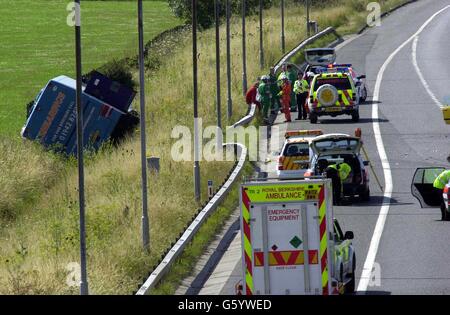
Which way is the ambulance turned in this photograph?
away from the camera

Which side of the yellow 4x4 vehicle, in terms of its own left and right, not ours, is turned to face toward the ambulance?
back

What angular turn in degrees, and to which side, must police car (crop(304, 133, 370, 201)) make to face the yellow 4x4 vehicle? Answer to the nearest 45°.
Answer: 0° — it already faces it

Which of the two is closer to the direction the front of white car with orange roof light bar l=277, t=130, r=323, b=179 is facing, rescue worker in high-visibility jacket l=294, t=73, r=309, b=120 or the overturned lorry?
the rescue worker in high-visibility jacket

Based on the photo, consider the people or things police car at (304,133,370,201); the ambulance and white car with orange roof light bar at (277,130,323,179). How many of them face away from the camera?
3

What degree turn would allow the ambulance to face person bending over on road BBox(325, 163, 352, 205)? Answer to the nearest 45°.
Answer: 0° — it already faces them

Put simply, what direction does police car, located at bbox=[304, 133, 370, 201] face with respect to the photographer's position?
facing away from the viewer

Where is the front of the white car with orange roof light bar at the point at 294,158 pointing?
away from the camera

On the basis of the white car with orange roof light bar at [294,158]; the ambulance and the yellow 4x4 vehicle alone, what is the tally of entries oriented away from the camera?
3

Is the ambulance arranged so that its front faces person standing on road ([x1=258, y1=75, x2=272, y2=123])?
yes

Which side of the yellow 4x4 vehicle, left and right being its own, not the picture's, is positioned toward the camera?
back

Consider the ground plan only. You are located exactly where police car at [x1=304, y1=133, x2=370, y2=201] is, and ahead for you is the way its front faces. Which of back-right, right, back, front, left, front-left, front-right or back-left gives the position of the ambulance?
back

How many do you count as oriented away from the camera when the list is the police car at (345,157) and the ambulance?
2

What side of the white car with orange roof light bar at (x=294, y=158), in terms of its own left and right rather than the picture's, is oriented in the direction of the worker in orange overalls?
front

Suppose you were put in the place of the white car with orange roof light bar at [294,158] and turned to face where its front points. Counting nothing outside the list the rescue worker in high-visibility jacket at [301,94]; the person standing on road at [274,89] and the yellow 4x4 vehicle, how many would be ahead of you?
3

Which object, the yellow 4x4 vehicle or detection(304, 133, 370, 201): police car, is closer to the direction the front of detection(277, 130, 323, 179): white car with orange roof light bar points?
the yellow 4x4 vehicle

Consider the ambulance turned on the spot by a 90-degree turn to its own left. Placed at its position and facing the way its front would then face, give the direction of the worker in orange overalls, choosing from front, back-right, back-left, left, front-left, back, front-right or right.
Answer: right
